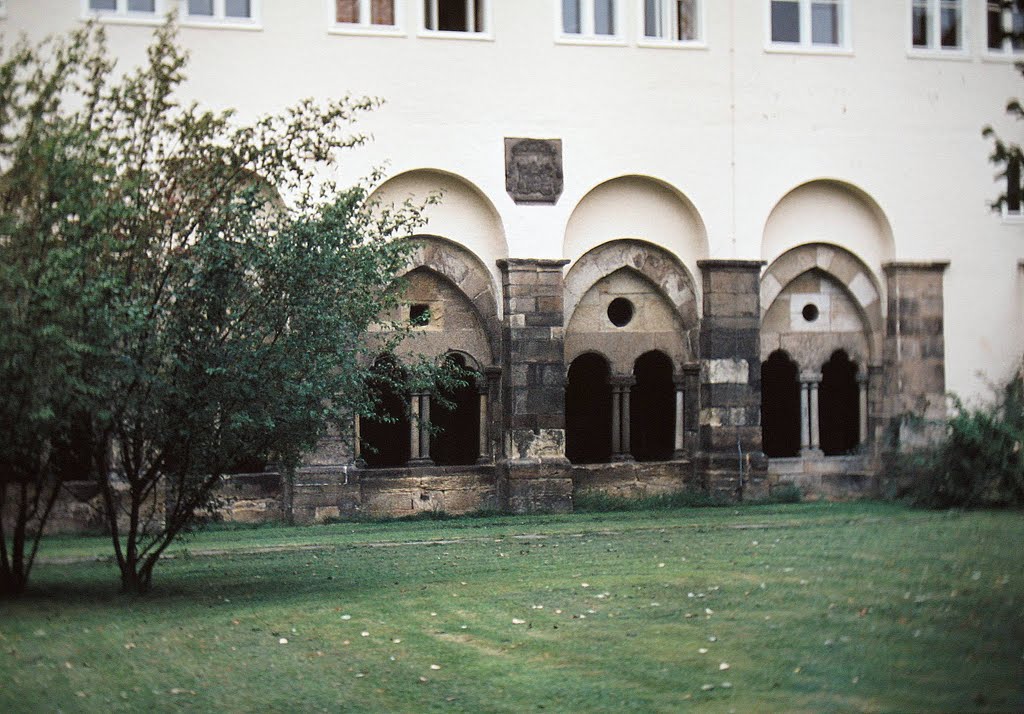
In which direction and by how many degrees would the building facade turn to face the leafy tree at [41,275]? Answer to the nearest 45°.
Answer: approximately 45° to its right

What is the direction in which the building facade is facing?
toward the camera
